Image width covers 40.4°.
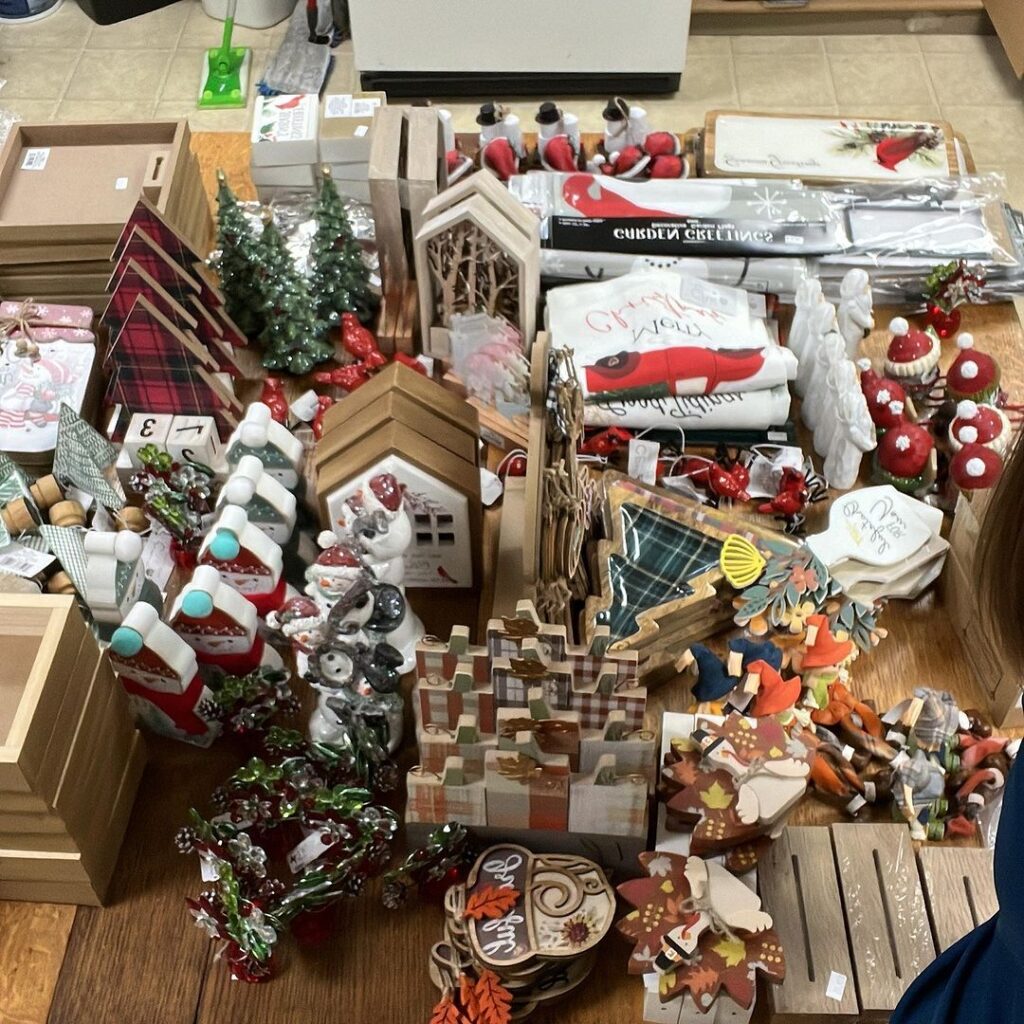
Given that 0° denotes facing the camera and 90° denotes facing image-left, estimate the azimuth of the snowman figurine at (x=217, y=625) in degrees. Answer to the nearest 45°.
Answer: approximately 0°

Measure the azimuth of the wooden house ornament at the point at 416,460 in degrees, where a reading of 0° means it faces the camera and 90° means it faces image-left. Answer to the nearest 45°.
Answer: approximately 0°

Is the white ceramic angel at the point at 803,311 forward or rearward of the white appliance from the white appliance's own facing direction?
forward
